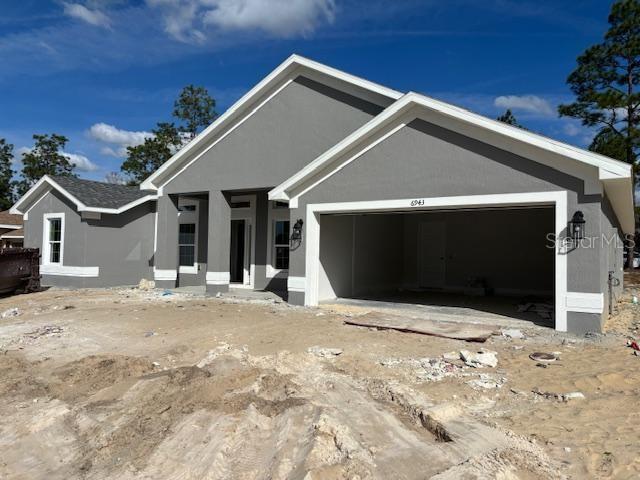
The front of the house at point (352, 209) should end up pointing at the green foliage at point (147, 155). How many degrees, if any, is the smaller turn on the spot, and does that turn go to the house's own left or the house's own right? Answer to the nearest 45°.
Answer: approximately 90° to the house's own right

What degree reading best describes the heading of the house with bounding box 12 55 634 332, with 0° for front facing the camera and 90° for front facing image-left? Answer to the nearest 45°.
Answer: approximately 45°

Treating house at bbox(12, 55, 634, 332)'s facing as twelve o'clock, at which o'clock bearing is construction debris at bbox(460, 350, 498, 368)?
The construction debris is roughly at 10 o'clock from the house.

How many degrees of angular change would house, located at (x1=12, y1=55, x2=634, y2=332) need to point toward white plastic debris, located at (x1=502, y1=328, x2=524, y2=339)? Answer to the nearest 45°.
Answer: approximately 90° to its left

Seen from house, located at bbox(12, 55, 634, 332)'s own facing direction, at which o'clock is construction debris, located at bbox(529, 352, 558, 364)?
The construction debris is roughly at 10 o'clock from the house.

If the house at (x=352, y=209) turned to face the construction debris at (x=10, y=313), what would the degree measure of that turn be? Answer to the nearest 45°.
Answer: approximately 45° to its right

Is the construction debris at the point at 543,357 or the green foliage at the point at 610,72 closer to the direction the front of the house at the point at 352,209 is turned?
the construction debris

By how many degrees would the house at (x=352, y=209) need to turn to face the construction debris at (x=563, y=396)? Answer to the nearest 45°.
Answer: approximately 45° to its left
